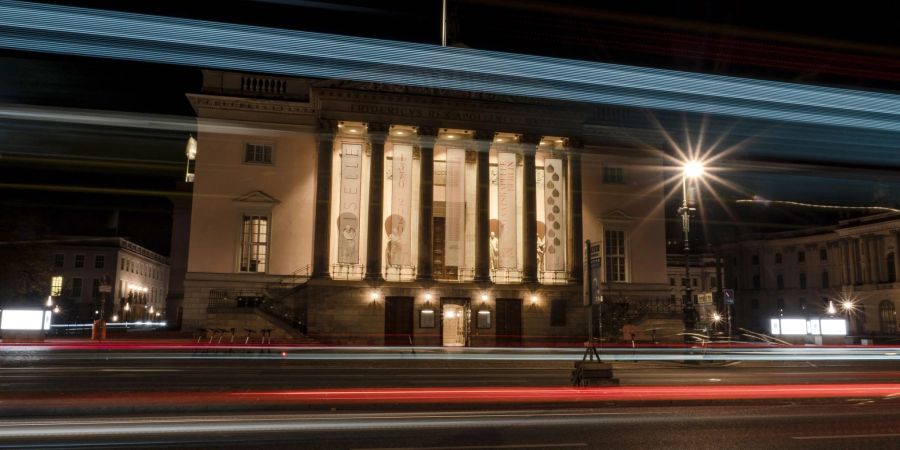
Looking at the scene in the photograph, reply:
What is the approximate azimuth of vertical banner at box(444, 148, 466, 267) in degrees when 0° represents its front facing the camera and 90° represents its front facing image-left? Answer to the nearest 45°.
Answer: approximately 0°

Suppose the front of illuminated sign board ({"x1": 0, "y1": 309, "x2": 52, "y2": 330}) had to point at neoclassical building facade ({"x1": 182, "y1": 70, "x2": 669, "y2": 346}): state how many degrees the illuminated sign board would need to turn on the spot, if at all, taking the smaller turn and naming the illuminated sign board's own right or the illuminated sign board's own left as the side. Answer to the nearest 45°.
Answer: approximately 90° to the illuminated sign board's own left

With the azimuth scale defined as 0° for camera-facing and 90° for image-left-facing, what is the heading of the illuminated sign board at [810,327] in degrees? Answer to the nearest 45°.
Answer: approximately 0°

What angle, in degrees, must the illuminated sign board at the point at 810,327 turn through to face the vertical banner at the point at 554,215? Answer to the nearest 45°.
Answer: approximately 90° to its right

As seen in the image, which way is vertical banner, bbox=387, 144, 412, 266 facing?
toward the camera

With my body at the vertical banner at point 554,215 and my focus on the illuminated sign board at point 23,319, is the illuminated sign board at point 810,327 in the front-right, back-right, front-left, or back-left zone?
back-left

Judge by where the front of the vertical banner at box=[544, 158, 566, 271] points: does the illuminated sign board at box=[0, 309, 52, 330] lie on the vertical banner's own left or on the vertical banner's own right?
on the vertical banner's own right

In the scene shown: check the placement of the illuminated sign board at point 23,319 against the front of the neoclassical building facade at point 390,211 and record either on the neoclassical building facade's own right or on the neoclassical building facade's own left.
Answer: on the neoclassical building facade's own right

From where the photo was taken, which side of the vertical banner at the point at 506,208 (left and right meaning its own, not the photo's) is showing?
front

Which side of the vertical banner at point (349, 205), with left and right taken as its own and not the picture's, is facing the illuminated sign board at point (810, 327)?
left

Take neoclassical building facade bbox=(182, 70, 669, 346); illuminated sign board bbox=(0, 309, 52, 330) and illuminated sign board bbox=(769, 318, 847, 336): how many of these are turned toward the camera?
3

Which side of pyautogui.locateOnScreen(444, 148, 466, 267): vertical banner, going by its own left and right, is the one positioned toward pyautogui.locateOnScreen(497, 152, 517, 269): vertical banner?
left
